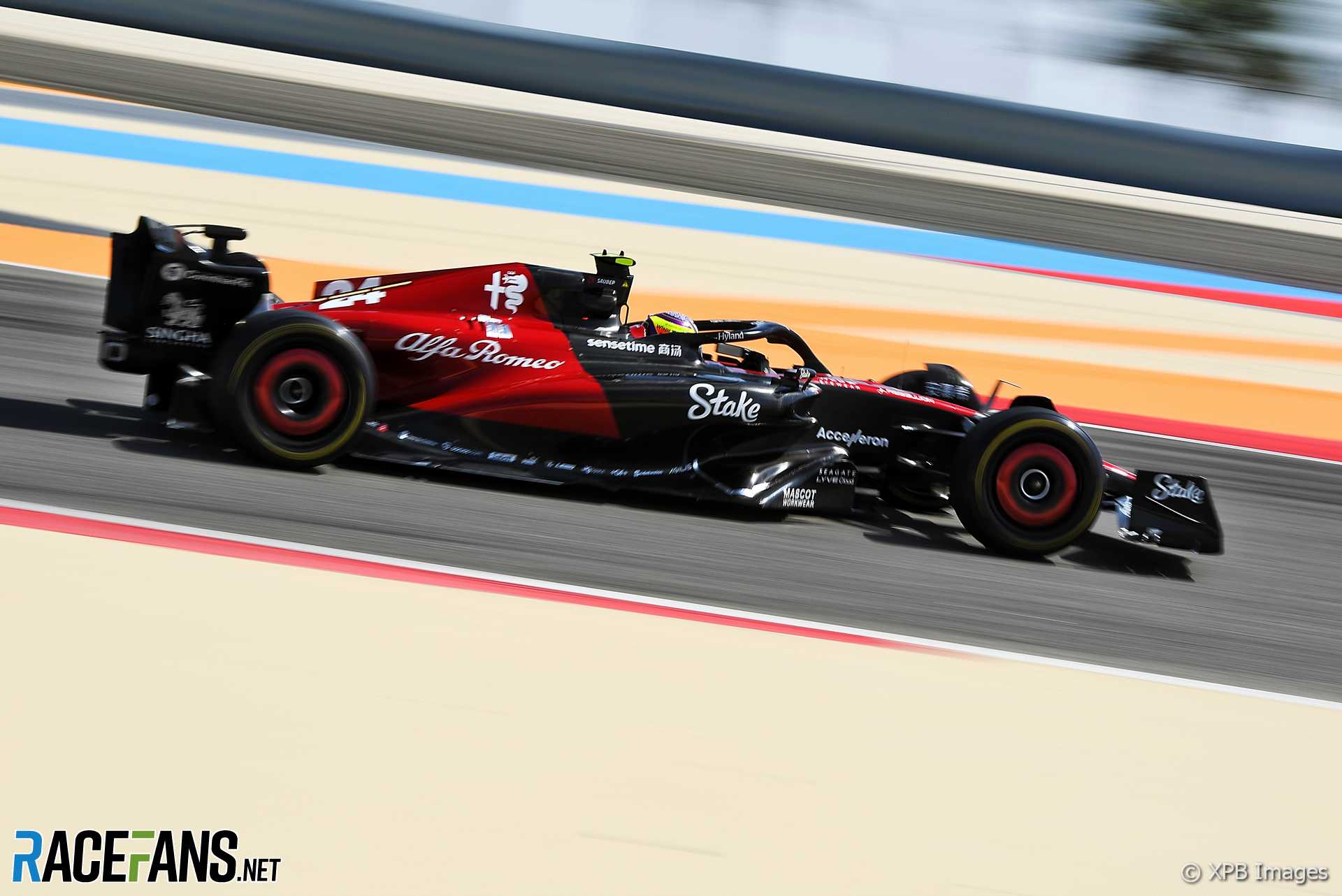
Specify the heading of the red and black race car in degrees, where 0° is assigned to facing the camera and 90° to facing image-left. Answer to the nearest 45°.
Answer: approximately 270°
